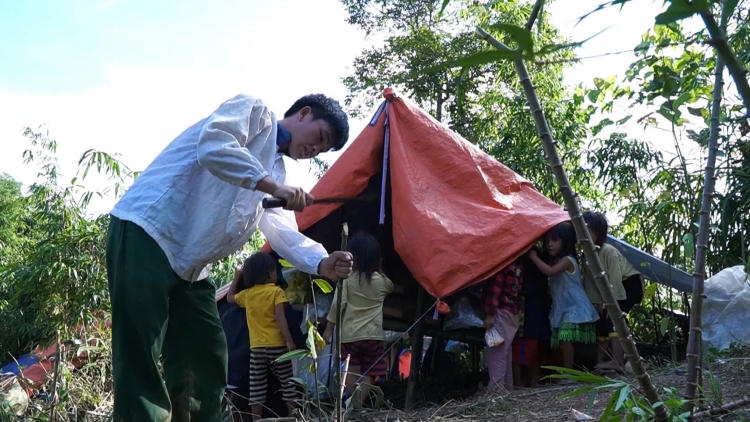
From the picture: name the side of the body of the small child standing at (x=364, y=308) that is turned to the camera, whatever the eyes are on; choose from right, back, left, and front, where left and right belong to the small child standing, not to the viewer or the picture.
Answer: back

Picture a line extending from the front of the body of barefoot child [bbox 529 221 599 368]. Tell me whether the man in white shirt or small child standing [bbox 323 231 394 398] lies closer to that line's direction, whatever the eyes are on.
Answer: the small child standing

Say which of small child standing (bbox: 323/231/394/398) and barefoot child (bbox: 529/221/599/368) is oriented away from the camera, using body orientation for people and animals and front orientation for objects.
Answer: the small child standing

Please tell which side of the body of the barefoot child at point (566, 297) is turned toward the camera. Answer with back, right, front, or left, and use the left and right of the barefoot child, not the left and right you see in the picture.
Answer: left

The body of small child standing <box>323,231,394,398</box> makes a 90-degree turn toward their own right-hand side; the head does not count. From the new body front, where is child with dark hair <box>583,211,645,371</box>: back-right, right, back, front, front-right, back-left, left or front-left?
front

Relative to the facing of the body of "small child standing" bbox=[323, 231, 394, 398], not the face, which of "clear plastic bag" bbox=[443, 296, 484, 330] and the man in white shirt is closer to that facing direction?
the clear plastic bag

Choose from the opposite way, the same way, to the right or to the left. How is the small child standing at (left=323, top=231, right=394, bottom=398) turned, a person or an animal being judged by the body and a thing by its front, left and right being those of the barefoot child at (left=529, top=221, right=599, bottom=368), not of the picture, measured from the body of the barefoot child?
to the right

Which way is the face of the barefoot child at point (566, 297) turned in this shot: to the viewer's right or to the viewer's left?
to the viewer's left

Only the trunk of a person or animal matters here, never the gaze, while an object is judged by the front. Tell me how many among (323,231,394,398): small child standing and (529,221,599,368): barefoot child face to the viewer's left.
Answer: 1

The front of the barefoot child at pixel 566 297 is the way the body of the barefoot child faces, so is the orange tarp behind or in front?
in front

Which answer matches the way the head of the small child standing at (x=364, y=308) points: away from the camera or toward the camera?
away from the camera

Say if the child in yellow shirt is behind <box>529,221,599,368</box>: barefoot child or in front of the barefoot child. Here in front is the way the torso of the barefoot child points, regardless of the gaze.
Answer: in front

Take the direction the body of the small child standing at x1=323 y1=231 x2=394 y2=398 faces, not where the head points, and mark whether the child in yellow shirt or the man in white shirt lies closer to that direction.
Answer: the child in yellow shirt
